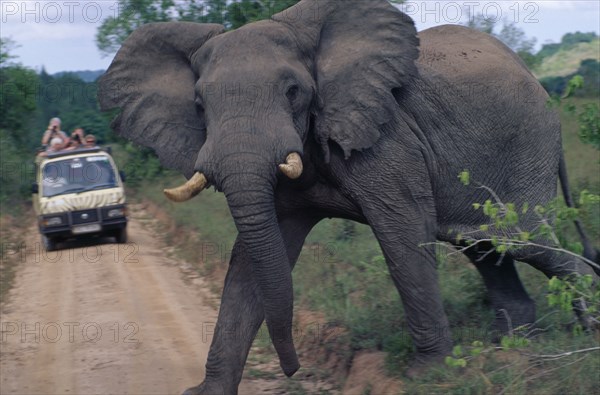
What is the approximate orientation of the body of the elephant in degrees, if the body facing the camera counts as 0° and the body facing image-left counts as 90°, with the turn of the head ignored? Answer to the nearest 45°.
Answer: approximately 45°

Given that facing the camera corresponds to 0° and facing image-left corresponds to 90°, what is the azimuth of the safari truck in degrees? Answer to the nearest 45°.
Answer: approximately 0°

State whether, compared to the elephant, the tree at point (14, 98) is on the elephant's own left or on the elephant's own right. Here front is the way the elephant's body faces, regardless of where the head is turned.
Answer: on the elephant's own right

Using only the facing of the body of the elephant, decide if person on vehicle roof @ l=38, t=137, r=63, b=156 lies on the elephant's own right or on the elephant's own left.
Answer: on the elephant's own right

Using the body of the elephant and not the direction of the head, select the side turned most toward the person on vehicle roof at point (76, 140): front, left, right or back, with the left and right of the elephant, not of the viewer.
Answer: right
